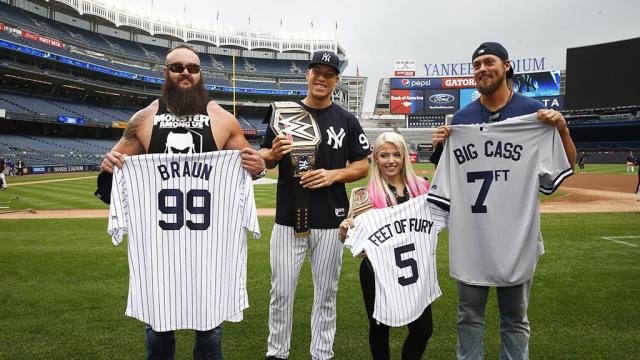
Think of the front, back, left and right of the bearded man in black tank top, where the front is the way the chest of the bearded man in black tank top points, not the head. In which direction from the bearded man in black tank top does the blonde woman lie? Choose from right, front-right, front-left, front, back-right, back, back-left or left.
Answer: left

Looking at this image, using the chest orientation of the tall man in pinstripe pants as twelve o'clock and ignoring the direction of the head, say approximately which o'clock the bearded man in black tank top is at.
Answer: The bearded man in black tank top is roughly at 2 o'clock from the tall man in pinstripe pants.

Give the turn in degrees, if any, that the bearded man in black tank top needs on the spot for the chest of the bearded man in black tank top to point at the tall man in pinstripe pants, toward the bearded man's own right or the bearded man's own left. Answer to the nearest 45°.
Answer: approximately 90° to the bearded man's own left

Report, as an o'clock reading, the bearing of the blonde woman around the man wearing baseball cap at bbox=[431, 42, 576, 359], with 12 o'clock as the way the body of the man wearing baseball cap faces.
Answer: The blonde woman is roughly at 3 o'clock from the man wearing baseball cap.

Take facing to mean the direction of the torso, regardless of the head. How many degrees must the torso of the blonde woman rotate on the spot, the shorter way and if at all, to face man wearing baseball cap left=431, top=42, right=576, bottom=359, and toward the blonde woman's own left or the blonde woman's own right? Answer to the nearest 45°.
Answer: approximately 90° to the blonde woman's own left

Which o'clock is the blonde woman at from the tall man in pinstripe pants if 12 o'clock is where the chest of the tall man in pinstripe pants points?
The blonde woman is roughly at 10 o'clock from the tall man in pinstripe pants.

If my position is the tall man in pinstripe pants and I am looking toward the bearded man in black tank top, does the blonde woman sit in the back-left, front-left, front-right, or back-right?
back-left
